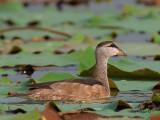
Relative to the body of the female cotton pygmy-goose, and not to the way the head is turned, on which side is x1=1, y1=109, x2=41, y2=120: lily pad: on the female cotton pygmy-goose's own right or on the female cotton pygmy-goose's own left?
on the female cotton pygmy-goose's own right

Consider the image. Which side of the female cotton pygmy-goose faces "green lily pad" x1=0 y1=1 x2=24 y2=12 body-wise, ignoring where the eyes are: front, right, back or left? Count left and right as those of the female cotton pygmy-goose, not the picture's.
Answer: left

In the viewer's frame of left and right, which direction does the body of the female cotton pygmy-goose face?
facing to the right of the viewer

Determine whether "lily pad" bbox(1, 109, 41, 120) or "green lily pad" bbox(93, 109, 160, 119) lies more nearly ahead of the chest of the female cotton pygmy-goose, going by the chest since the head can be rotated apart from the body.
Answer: the green lily pad
